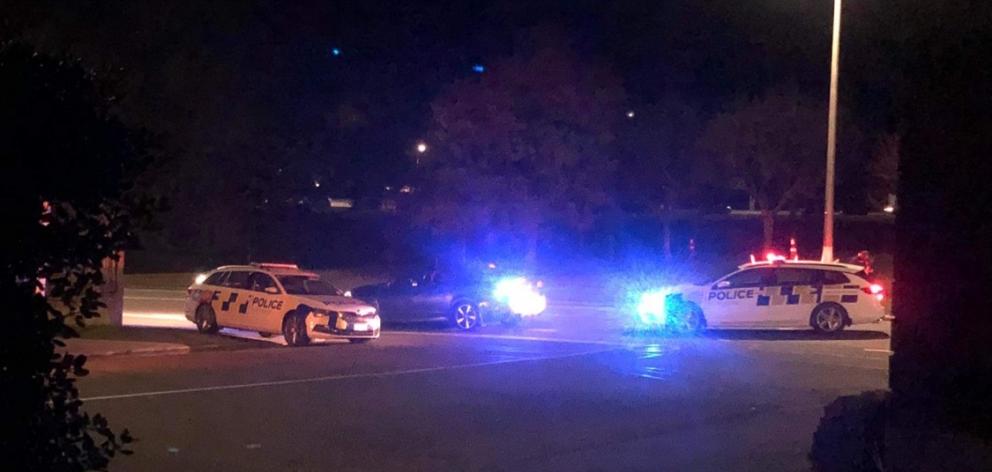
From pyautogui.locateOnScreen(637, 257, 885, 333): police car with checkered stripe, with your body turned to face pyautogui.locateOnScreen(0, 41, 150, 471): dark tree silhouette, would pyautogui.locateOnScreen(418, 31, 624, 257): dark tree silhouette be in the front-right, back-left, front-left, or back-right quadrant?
back-right

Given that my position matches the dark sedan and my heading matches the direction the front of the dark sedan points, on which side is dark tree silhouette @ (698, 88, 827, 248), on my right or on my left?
on my left

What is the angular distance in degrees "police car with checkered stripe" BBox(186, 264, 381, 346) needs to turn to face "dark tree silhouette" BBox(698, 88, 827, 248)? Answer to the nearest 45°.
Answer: approximately 90° to its left

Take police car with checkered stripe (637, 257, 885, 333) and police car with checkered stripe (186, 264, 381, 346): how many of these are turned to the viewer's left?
1

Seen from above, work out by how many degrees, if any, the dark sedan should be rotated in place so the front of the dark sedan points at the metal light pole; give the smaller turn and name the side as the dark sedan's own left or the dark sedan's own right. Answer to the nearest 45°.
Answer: approximately 45° to the dark sedan's own left

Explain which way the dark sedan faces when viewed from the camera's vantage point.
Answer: facing the viewer and to the right of the viewer

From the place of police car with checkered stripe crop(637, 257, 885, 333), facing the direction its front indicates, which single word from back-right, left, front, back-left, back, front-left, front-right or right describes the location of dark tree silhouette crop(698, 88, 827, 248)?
right

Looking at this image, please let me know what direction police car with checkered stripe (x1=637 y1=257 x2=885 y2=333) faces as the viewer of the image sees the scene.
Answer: facing to the left of the viewer

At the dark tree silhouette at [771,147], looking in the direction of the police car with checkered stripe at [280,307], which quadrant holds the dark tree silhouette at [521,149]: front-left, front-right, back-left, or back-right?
front-right

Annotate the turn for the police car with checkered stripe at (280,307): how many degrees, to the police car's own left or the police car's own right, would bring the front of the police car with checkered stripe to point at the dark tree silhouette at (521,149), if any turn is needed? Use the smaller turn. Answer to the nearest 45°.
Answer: approximately 90° to the police car's own left

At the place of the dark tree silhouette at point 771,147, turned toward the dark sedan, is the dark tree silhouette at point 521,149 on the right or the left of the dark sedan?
right

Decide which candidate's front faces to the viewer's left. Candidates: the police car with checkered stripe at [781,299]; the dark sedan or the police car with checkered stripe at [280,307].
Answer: the police car with checkered stripe at [781,299]

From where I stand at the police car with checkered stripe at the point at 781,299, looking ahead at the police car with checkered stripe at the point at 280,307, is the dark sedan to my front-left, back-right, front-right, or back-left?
front-right

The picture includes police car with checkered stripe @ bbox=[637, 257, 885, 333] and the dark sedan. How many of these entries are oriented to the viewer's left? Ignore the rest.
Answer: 1

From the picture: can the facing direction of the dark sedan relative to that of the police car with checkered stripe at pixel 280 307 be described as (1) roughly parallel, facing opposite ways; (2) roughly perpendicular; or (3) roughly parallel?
roughly parallel

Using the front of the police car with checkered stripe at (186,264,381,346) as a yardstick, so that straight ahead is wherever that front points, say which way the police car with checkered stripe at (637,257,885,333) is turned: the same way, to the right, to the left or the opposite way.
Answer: the opposite way
